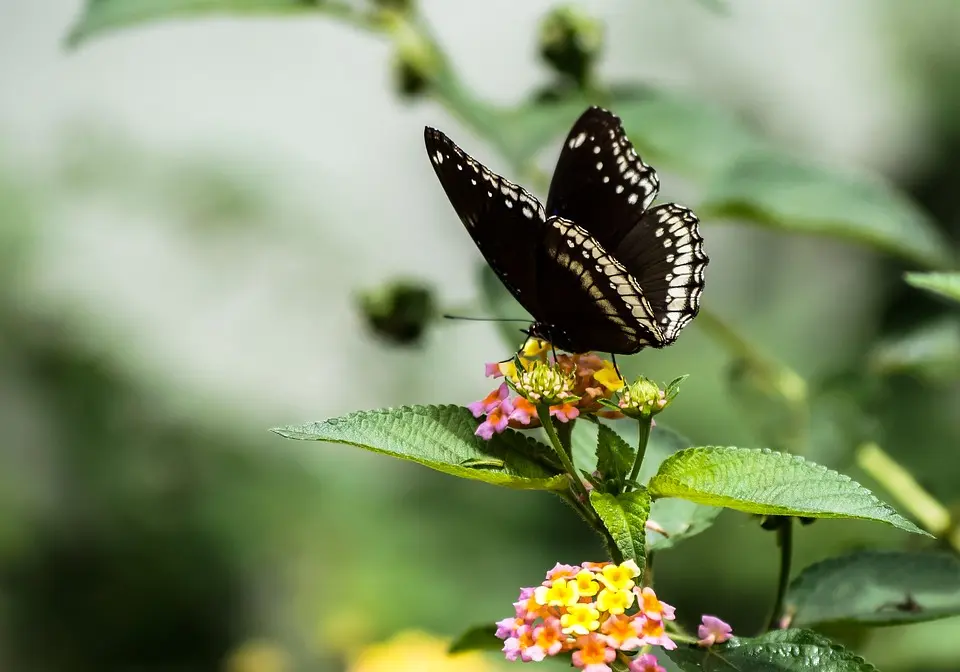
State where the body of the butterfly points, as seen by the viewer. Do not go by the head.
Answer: to the viewer's left
